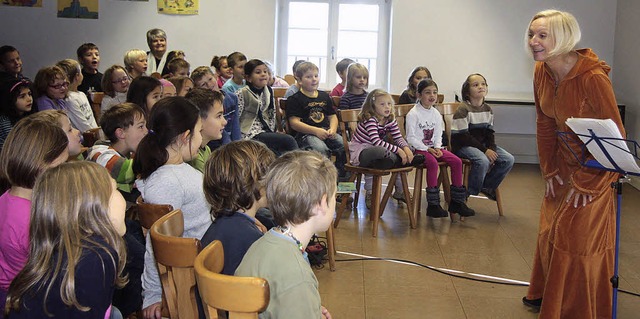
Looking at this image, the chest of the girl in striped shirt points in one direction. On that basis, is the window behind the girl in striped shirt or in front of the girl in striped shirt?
behind

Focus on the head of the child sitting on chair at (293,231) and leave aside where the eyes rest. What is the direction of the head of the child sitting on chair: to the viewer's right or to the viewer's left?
to the viewer's right

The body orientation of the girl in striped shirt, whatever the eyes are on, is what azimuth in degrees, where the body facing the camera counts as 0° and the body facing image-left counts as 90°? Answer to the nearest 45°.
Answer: approximately 315°

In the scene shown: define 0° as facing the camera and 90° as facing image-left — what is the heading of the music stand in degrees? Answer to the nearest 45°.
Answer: approximately 225°

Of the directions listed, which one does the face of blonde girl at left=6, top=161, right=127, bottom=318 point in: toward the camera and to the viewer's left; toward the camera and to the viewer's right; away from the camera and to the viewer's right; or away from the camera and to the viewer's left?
away from the camera and to the viewer's right

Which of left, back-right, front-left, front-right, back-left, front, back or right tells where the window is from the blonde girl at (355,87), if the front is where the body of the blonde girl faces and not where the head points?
back-left

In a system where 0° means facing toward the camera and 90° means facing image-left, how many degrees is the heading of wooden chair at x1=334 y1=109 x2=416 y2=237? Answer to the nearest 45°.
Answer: approximately 315°

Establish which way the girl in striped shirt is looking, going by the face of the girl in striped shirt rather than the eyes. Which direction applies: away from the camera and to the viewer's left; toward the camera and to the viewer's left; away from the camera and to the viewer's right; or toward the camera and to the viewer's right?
toward the camera and to the viewer's right

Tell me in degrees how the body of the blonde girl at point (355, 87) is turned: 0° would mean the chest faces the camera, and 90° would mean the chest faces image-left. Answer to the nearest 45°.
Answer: approximately 315°

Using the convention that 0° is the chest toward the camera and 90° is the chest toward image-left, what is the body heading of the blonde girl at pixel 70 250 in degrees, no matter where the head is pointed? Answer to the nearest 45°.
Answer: approximately 225°

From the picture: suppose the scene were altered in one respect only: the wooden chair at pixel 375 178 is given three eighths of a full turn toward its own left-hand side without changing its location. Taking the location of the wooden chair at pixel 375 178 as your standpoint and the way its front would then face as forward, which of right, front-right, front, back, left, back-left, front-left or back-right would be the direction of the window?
front
